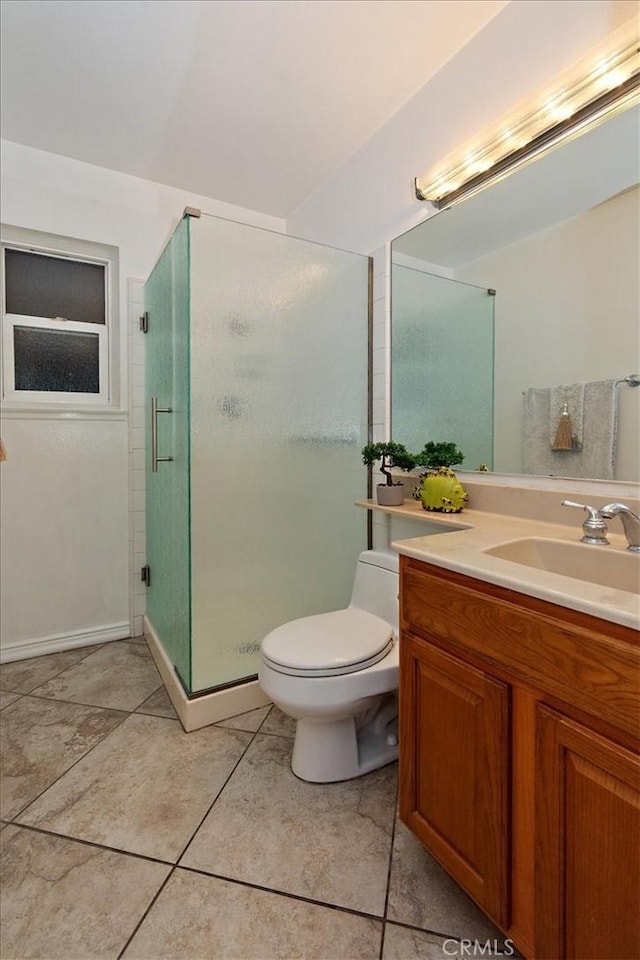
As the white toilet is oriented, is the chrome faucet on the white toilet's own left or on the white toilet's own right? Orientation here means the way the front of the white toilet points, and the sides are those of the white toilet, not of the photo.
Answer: on the white toilet's own left

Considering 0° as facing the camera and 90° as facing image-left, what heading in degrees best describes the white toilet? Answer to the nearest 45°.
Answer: approximately 45°

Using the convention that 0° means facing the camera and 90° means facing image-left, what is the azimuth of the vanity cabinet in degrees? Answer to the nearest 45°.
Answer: approximately 45°

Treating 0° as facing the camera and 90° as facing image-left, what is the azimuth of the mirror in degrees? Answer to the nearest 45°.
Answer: approximately 45°
